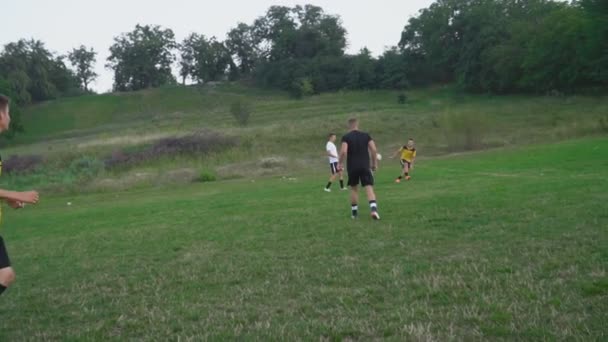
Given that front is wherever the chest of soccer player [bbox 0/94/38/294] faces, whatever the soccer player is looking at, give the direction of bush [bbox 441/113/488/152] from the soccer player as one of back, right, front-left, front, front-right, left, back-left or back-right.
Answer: front-left

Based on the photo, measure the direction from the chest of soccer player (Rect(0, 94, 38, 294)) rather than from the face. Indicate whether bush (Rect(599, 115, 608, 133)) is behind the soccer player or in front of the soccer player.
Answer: in front

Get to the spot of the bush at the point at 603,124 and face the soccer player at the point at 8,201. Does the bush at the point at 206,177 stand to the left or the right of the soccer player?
right

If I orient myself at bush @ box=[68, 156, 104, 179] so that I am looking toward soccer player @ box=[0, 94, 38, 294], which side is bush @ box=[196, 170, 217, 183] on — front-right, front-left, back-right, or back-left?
front-left

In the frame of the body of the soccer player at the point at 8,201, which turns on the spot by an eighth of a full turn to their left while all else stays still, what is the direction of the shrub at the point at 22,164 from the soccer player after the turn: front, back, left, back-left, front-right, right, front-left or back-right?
front-left

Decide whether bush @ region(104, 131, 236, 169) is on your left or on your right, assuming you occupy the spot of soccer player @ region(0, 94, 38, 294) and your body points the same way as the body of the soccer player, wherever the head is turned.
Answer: on your left

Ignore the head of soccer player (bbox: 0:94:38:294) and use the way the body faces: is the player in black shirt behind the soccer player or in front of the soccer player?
in front

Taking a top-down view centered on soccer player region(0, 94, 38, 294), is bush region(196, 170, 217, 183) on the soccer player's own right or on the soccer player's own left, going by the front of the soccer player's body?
on the soccer player's own left

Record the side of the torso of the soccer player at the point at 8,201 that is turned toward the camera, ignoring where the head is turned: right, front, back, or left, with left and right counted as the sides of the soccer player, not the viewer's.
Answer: right
